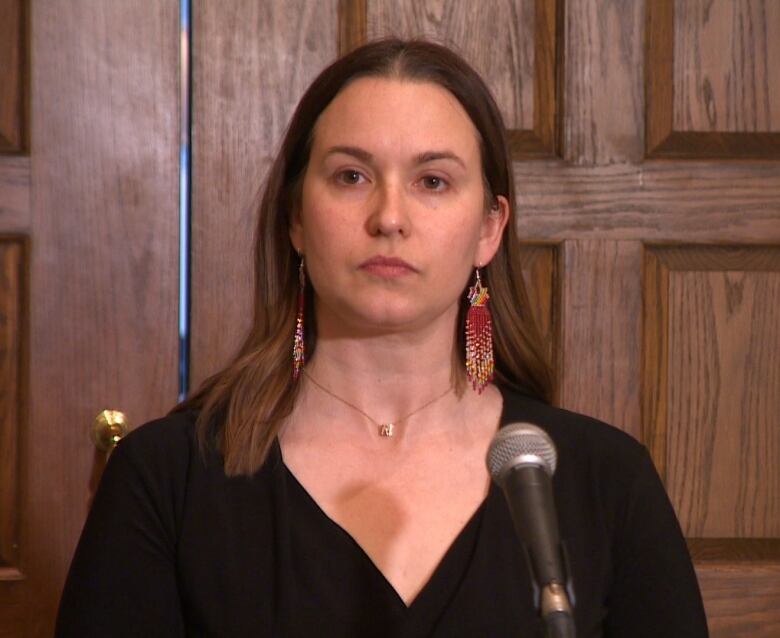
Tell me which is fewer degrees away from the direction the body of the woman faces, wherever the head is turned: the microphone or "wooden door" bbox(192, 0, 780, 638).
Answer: the microphone

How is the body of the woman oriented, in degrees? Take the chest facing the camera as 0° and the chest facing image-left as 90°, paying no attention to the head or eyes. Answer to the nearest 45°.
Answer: approximately 0°

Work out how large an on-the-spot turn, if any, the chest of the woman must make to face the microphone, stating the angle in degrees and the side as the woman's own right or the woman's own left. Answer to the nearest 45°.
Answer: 0° — they already face it
